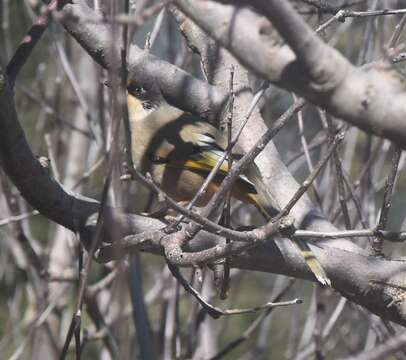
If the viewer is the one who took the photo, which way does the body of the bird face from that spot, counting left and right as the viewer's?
facing to the left of the viewer
